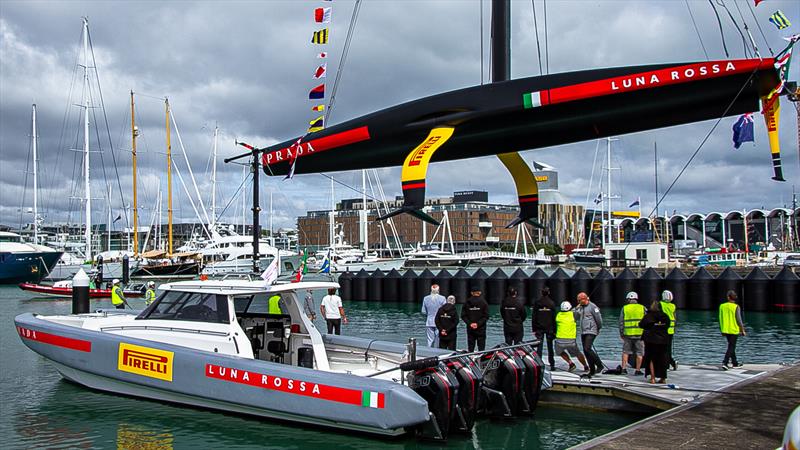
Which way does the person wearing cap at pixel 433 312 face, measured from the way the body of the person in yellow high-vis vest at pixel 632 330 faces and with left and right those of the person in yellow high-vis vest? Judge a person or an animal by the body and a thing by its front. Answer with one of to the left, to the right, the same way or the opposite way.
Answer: the same way

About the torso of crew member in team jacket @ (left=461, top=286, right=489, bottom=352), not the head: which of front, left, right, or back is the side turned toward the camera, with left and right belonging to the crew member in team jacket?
back

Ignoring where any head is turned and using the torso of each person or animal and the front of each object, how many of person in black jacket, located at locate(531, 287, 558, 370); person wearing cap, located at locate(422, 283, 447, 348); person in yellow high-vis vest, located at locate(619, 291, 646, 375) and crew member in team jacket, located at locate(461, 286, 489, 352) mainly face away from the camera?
4

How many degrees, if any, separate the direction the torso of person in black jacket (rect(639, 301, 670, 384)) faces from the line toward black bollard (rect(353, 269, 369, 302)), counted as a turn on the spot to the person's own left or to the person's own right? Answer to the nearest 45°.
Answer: approximately 45° to the person's own left

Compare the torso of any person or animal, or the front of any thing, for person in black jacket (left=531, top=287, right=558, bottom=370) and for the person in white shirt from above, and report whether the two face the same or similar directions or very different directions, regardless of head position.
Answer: same or similar directions

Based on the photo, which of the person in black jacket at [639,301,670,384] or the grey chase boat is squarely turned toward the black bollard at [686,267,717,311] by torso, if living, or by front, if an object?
the person in black jacket

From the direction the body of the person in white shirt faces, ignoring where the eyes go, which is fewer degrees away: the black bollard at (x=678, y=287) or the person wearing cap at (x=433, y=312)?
the black bollard

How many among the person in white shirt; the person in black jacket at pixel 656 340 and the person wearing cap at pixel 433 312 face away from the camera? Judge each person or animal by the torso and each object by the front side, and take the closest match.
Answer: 3

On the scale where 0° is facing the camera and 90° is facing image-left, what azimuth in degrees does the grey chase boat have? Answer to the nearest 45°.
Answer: approximately 135°

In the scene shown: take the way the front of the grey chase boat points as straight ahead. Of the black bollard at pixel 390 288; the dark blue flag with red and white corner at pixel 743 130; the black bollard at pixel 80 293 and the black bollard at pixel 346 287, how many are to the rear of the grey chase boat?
1

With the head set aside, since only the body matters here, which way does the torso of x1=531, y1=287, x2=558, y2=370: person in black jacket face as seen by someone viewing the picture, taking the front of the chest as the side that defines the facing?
away from the camera

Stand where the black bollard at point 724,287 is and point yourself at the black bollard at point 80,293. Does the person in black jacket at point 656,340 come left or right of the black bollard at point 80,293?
left

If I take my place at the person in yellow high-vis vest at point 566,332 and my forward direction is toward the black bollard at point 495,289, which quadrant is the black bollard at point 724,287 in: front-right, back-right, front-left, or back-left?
front-right

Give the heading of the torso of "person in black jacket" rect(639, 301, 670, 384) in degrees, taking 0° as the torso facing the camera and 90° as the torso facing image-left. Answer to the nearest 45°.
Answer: approximately 180°

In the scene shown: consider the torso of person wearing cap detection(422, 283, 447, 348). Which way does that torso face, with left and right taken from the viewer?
facing away from the viewer

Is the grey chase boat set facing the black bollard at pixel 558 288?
no

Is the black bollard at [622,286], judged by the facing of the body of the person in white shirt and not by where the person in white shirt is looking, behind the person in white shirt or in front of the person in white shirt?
in front
